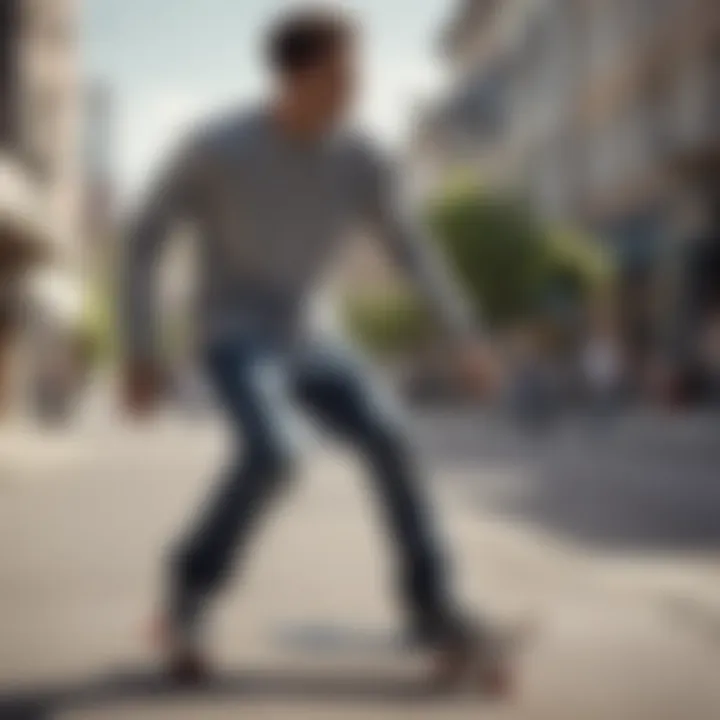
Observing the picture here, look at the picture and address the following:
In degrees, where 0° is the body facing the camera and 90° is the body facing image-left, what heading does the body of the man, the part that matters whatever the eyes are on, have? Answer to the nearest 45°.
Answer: approximately 315°
